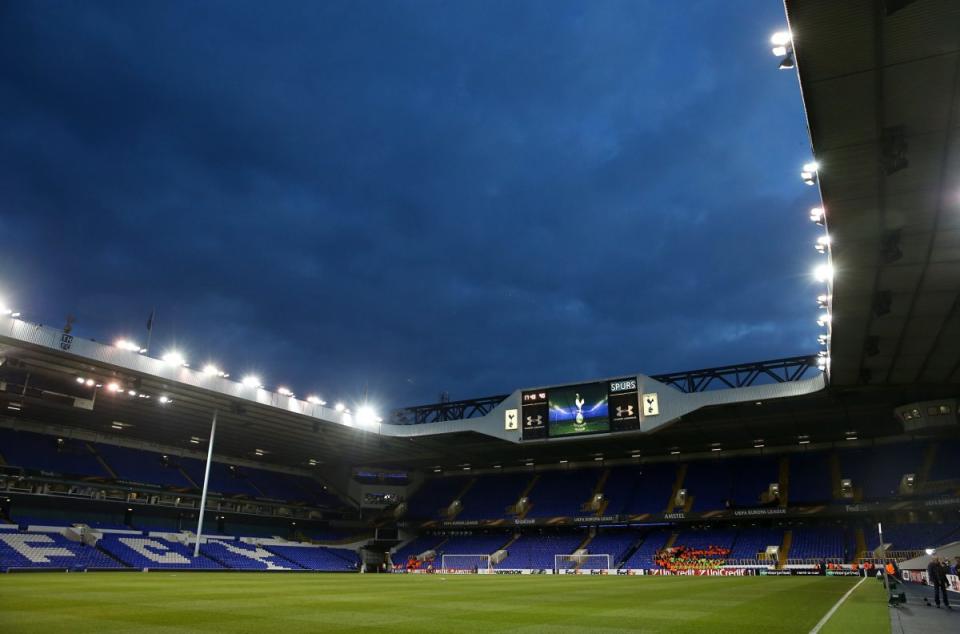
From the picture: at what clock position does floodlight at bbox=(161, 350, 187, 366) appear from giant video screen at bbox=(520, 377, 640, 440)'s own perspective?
The floodlight is roughly at 2 o'clock from the giant video screen.

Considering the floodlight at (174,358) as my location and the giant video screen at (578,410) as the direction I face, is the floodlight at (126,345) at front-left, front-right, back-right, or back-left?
back-right

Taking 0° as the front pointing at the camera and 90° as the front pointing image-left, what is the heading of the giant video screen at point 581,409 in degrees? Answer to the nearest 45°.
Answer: approximately 0°
